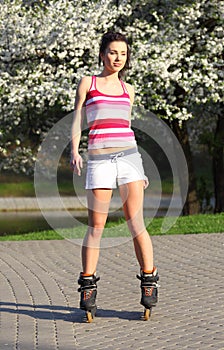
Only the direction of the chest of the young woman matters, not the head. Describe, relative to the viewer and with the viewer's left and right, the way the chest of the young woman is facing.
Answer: facing the viewer

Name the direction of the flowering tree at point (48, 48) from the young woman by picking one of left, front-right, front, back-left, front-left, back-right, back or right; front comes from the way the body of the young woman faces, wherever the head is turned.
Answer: back

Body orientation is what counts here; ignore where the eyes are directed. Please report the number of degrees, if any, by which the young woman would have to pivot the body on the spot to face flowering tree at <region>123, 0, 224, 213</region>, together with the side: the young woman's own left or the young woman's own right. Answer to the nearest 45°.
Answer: approximately 180°
